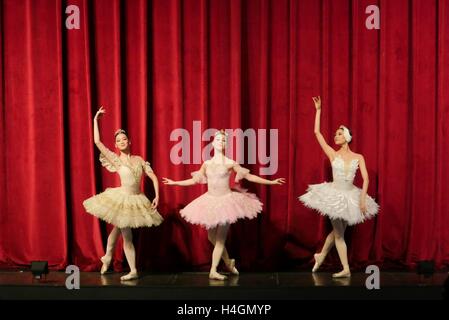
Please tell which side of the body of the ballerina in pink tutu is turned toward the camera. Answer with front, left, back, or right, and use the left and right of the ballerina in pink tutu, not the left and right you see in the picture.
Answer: front

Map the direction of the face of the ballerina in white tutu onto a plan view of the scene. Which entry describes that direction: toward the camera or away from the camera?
toward the camera

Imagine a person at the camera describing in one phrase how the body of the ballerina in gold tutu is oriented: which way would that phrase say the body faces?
toward the camera

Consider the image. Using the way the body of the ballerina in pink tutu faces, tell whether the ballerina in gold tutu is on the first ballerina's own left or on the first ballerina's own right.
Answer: on the first ballerina's own right

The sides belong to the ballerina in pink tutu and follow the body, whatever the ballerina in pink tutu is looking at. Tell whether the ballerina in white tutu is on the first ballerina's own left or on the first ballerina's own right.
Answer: on the first ballerina's own left

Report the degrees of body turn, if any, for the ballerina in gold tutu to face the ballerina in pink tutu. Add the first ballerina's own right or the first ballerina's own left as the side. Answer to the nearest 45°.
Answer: approximately 90° to the first ballerina's own left

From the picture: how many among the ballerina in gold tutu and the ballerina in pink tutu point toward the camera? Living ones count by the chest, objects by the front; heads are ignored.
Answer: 2

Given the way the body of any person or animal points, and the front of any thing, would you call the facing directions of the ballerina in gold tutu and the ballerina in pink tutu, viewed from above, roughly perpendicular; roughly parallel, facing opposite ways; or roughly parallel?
roughly parallel

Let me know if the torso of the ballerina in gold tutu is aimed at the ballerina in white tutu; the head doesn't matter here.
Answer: no
